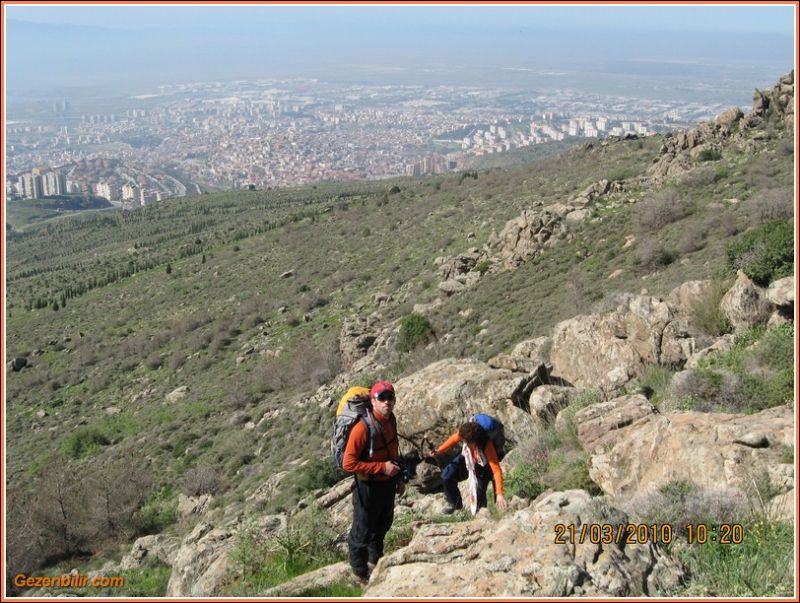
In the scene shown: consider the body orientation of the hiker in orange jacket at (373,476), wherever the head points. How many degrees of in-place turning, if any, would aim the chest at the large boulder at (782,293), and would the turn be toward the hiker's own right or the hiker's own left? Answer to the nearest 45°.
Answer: approximately 90° to the hiker's own left

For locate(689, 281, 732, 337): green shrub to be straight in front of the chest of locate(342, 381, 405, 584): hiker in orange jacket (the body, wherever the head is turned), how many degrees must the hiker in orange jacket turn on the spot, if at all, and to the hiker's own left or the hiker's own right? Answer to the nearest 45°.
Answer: approximately 90° to the hiker's own left

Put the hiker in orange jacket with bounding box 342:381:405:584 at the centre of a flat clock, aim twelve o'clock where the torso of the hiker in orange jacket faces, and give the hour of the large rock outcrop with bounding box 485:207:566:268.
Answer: The large rock outcrop is roughly at 8 o'clock from the hiker in orange jacket.

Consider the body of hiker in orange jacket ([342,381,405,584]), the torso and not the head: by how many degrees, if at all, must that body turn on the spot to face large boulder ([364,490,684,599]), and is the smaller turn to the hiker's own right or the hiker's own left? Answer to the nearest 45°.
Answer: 0° — they already face it

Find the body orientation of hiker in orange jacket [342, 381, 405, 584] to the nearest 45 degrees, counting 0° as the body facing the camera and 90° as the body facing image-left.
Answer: approximately 315°

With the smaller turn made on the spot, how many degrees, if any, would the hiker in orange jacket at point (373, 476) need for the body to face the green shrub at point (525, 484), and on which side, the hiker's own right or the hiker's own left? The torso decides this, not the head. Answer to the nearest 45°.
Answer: approximately 90° to the hiker's own left
